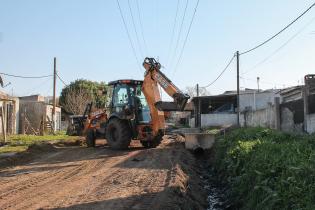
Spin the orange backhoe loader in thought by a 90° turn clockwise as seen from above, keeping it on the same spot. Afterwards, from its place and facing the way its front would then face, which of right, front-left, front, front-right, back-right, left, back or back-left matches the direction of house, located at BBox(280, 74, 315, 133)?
front-right

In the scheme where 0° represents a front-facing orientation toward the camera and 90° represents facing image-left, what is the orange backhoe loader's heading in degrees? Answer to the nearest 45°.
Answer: approximately 135°

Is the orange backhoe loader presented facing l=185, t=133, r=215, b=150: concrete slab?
no
